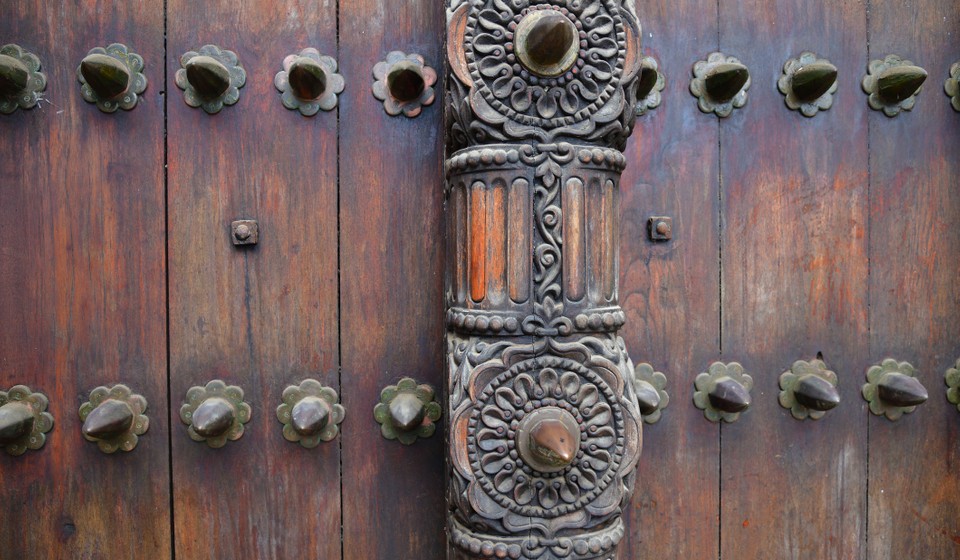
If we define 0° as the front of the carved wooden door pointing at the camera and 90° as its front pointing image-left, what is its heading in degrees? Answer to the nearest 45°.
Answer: approximately 0°
